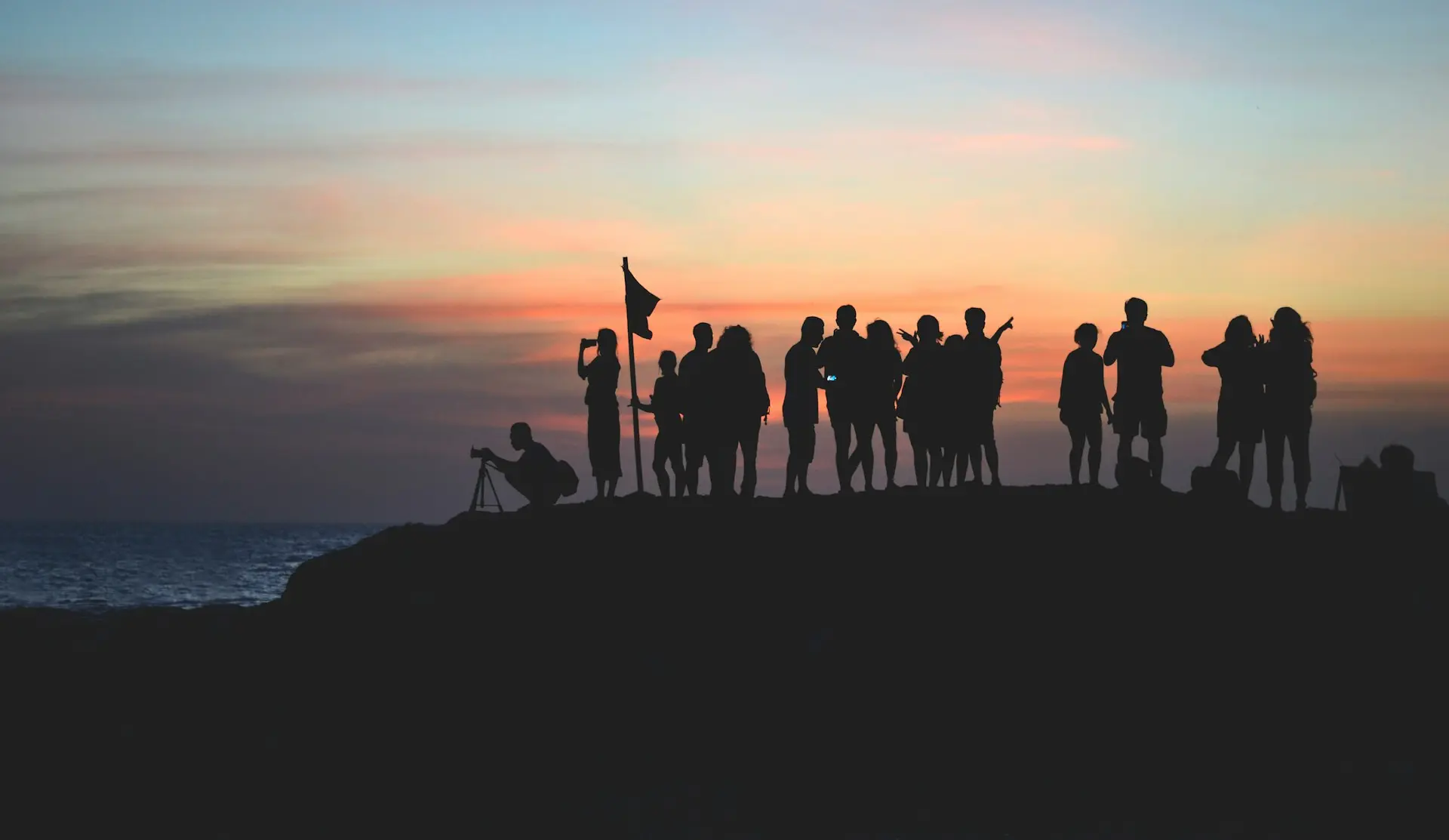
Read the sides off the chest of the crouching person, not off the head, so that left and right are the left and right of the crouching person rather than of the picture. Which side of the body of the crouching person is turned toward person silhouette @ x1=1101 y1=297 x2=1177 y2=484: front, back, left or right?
back

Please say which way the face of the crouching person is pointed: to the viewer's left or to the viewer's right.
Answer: to the viewer's left

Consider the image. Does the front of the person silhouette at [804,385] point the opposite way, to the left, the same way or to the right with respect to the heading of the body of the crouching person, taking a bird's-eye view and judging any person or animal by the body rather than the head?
the opposite way

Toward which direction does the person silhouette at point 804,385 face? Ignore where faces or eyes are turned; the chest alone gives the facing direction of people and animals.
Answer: to the viewer's right

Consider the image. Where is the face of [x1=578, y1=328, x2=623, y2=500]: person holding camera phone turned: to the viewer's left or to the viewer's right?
to the viewer's left

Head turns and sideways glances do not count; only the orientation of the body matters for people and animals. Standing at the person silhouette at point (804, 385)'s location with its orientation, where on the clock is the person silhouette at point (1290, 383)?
the person silhouette at point (1290, 383) is roughly at 12 o'clock from the person silhouette at point (804, 385).

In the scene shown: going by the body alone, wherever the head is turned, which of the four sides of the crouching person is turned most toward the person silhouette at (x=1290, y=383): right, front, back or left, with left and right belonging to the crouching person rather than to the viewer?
back

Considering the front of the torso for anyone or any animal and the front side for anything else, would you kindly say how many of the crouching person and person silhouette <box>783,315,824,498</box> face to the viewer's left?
1

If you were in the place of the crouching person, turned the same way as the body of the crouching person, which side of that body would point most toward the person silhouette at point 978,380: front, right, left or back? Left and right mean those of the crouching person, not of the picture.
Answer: back

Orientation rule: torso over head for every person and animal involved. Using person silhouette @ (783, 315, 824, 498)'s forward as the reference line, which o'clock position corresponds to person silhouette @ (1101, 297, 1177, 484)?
person silhouette @ (1101, 297, 1177, 484) is roughly at 12 o'clock from person silhouette @ (783, 315, 824, 498).

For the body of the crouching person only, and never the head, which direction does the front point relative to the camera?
to the viewer's left

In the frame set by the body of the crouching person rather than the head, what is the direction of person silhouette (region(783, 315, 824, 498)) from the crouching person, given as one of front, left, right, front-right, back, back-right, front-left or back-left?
back-left
